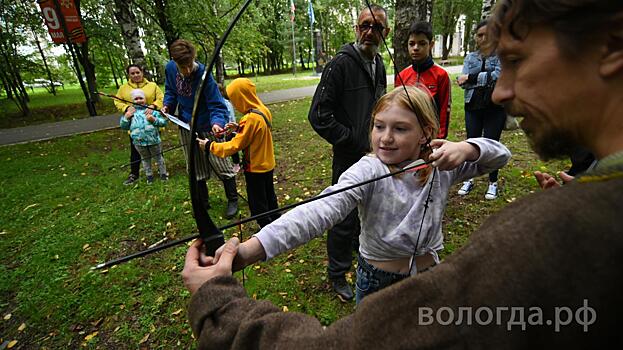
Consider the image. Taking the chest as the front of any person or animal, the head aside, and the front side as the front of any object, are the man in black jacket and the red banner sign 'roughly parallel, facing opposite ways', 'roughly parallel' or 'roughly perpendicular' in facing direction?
roughly parallel

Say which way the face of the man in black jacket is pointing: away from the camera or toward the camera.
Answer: toward the camera

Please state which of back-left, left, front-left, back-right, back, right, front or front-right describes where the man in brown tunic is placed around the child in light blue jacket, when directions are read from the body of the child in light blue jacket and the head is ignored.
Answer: front

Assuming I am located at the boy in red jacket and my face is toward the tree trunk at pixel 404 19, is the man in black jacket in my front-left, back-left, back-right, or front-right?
back-left

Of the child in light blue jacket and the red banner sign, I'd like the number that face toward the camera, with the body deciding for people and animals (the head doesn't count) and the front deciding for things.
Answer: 2

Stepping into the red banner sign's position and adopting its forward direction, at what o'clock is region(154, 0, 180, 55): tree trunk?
The tree trunk is roughly at 10 o'clock from the red banner sign.

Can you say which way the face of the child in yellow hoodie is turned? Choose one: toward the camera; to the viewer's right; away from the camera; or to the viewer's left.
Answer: to the viewer's left

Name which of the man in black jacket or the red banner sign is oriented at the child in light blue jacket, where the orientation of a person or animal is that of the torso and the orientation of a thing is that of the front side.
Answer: the red banner sign

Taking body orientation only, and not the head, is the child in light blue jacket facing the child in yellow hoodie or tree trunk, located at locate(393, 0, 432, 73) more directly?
the child in yellow hoodie

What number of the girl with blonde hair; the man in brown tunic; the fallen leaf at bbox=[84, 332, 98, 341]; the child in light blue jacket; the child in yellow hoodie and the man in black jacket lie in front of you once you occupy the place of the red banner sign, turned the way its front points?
6

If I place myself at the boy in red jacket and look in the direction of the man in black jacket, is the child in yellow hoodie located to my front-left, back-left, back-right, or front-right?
front-right

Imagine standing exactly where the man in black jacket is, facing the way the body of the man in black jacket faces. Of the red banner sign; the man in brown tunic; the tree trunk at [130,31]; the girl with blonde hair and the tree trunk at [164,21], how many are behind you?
3

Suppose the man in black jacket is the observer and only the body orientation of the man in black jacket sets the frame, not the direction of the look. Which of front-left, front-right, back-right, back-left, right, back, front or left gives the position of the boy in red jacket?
left

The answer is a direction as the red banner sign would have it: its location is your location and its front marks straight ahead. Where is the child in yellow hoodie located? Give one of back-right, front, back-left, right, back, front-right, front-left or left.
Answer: front

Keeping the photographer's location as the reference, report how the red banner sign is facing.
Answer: facing the viewer

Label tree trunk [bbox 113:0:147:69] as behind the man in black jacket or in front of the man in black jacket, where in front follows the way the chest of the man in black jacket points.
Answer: behind

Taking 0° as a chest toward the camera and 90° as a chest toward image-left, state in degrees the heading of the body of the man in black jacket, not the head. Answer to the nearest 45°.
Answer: approximately 315°

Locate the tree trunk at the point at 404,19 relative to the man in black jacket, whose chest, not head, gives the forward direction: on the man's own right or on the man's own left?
on the man's own left

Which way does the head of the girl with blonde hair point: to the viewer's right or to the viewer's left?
to the viewer's left
